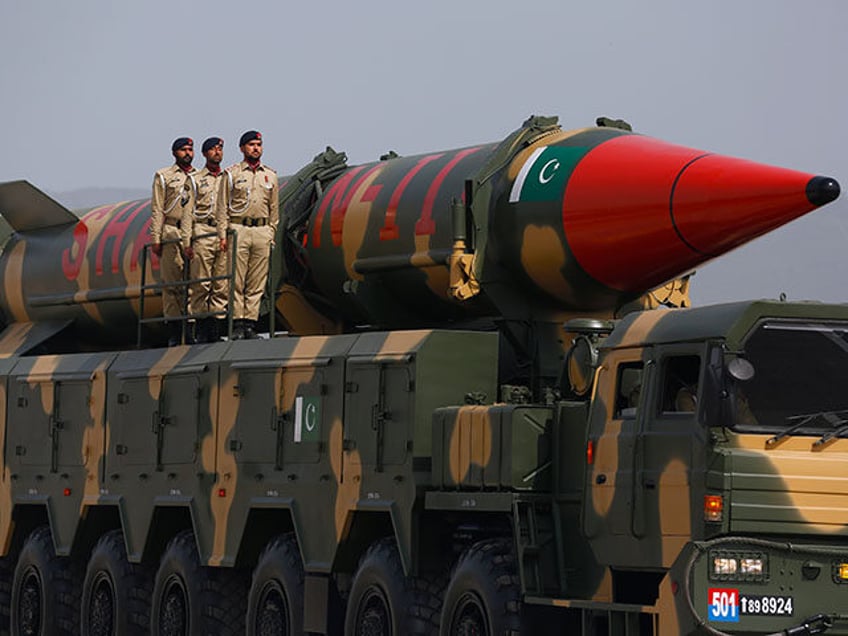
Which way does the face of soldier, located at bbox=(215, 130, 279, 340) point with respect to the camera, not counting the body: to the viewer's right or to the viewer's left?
to the viewer's right

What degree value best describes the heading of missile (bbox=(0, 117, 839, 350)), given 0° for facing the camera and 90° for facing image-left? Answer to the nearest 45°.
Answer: approximately 315°

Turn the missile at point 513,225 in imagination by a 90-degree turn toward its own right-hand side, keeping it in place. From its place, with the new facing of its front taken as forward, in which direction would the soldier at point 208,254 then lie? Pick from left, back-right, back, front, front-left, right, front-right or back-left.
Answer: right

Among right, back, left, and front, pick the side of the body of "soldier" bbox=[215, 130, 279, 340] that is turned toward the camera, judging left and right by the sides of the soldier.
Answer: front

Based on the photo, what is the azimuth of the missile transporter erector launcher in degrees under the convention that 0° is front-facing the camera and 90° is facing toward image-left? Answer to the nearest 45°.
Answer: approximately 315°

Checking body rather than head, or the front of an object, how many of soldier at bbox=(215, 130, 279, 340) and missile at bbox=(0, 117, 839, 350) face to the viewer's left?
0
